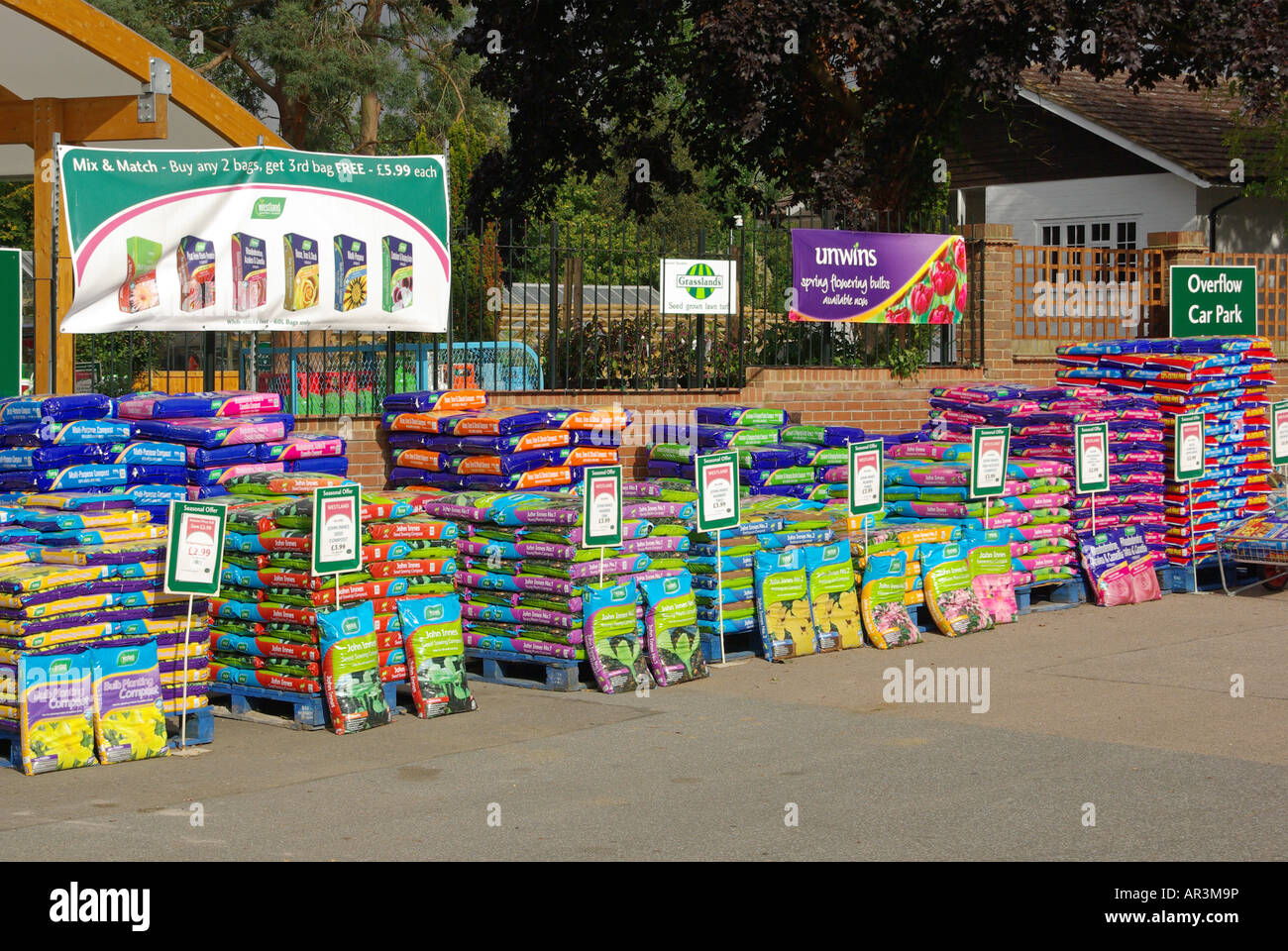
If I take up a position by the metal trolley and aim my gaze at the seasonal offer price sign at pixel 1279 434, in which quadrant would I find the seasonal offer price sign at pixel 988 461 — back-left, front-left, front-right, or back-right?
back-left

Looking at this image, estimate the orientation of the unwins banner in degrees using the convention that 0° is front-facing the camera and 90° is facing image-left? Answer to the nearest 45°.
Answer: approximately 0°

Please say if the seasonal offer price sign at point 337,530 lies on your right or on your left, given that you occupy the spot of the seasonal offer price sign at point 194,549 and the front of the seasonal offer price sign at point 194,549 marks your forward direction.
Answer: on your left

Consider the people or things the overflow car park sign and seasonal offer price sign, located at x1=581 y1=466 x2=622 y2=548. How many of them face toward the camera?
2

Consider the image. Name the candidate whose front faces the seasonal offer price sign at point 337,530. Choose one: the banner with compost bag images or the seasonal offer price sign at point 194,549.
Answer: the banner with compost bag images

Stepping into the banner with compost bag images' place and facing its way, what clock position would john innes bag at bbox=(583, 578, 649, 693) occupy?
The john innes bag is roughly at 11 o'clock from the banner with compost bag images.

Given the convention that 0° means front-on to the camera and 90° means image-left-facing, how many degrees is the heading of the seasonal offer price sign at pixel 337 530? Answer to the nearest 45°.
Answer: approximately 0°
